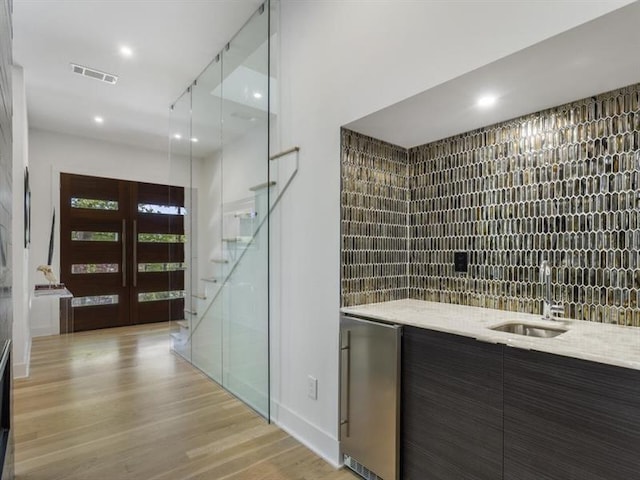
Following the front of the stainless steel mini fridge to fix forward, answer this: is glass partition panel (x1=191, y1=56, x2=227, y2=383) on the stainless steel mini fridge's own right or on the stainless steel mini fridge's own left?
on the stainless steel mini fridge's own right

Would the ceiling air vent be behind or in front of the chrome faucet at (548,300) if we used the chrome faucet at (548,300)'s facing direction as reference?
in front

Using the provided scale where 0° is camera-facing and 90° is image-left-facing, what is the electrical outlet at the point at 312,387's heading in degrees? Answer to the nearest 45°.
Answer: approximately 45°

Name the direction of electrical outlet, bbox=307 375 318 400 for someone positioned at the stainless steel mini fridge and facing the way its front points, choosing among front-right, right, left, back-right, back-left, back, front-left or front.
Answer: right

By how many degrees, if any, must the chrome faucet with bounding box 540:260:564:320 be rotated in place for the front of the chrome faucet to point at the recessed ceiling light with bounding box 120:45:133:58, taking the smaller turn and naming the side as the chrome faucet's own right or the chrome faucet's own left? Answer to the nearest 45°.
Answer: approximately 45° to the chrome faucet's own right

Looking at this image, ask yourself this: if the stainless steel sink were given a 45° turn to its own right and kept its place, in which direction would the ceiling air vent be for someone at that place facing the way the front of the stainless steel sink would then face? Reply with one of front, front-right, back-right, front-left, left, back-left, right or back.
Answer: front

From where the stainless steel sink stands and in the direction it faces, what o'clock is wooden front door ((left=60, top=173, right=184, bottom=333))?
The wooden front door is roughly at 2 o'clock from the stainless steel sink.

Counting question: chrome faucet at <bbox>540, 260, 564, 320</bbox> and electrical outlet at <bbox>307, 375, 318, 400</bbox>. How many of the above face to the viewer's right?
0

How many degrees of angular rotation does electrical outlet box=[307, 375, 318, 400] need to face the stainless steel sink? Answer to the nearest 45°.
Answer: approximately 90° to its left

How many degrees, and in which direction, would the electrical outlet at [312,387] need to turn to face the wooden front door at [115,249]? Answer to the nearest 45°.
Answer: approximately 90° to its right
